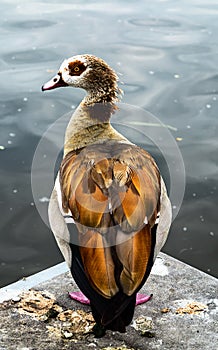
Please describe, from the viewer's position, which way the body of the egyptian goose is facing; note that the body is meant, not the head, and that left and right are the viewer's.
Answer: facing away from the viewer
